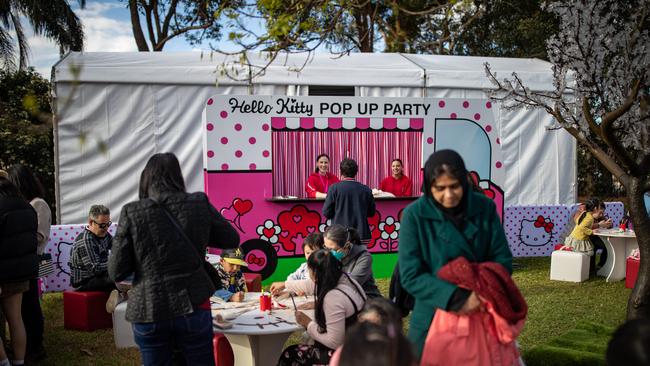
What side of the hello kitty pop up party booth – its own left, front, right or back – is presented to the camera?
front

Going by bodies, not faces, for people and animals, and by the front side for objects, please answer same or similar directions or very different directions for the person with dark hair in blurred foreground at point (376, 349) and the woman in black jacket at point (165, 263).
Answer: same or similar directions

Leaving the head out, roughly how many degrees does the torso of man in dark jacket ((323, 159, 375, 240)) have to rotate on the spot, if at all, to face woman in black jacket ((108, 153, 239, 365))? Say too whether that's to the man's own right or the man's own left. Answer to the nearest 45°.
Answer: approximately 180°

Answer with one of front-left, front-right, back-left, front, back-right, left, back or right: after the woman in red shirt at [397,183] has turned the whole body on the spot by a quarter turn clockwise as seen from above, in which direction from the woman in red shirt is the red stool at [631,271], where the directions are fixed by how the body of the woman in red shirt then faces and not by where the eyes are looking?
back

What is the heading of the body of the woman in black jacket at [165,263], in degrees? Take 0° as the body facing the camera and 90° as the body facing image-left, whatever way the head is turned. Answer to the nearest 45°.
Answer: approximately 180°

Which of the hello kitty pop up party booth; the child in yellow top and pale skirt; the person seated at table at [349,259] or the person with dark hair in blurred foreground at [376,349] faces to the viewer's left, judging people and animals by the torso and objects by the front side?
the person seated at table at [349,259]

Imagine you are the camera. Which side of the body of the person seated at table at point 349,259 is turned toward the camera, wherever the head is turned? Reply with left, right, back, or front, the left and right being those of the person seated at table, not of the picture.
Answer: left

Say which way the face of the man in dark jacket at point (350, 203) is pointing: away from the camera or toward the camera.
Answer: away from the camera

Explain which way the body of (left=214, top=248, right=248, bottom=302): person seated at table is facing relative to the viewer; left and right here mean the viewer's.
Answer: facing the viewer and to the right of the viewer

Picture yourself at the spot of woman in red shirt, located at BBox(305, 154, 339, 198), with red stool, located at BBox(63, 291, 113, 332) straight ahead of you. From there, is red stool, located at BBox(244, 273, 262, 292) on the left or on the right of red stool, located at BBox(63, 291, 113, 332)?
left

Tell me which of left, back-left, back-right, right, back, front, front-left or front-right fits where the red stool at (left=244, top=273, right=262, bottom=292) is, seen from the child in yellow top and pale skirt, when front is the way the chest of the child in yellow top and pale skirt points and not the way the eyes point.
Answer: back-right

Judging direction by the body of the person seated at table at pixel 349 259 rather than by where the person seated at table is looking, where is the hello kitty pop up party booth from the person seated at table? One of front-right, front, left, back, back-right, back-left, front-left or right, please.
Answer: right

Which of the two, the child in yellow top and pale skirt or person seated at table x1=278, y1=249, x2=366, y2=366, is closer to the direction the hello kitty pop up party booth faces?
the person seated at table

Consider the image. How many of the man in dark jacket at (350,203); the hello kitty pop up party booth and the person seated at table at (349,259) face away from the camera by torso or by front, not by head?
1

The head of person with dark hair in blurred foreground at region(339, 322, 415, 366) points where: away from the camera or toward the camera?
away from the camera

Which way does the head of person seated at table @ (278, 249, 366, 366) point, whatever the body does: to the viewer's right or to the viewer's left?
to the viewer's left

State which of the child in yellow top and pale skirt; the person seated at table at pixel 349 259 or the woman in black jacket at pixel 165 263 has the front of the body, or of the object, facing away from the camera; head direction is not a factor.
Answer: the woman in black jacket

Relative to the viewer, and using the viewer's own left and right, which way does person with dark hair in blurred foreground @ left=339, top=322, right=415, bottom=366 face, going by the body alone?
facing away from the viewer
